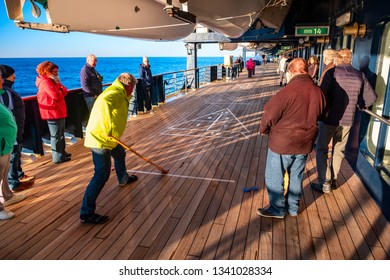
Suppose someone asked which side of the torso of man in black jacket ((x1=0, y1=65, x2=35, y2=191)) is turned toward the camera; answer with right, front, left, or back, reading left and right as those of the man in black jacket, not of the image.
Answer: right

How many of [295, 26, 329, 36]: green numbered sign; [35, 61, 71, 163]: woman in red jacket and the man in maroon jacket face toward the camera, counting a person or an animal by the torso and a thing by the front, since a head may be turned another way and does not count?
1

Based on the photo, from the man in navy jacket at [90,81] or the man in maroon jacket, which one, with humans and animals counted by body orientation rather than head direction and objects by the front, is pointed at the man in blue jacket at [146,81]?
the man in maroon jacket

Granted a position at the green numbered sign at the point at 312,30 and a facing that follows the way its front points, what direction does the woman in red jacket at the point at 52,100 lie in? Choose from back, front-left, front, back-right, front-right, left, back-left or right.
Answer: front-right

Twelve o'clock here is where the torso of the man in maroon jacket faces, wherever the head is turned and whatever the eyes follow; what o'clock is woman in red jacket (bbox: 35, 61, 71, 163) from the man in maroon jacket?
The woman in red jacket is roughly at 11 o'clock from the man in maroon jacket.

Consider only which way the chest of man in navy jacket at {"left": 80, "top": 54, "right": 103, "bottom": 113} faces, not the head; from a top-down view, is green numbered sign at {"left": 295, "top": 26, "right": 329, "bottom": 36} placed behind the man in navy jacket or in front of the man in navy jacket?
in front

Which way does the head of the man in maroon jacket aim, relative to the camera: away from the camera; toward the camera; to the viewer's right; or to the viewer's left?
away from the camera

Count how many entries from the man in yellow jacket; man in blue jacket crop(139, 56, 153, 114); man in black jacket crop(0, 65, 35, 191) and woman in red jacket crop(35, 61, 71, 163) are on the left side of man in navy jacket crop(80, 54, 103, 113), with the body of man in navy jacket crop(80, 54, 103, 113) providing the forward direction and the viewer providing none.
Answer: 1

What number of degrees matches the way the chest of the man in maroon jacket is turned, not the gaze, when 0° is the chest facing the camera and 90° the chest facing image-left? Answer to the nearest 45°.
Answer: approximately 135°

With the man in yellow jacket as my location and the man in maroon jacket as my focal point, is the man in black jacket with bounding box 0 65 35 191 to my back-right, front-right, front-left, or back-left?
back-left

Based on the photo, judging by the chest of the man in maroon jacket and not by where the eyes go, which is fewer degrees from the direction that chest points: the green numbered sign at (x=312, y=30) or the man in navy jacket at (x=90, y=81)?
the man in navy jacket

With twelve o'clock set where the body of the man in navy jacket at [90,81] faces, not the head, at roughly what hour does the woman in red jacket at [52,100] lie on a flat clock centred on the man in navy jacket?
The woman in red jacket is roughly at 2 o'clock from the man in navy jacket.

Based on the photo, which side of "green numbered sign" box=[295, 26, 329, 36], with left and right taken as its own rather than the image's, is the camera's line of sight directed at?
front

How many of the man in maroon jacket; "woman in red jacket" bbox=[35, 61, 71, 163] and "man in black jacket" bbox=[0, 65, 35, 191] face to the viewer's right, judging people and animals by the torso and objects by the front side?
2

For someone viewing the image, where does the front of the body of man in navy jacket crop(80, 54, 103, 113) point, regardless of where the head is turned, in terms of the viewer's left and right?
facing the viewer and to the right of the viewer
